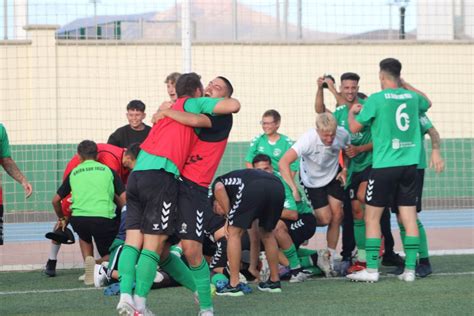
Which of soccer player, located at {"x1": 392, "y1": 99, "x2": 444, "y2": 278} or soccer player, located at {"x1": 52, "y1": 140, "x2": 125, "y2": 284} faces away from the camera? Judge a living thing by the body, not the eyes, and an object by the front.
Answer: soccer player, located at {"x1": 52, "y1": 140, "x2": 125, "y2": 284}

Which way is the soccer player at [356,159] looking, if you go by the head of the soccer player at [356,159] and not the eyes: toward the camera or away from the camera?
toward the camera

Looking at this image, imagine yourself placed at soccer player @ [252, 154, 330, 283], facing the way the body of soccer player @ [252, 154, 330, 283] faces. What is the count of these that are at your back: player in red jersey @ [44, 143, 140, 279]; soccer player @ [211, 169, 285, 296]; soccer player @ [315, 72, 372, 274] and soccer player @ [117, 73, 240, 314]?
1

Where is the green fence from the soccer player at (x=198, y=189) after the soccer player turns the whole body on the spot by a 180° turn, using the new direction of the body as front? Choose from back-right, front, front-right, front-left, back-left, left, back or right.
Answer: front-left

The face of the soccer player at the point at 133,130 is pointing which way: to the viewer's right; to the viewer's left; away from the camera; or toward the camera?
toward the camera

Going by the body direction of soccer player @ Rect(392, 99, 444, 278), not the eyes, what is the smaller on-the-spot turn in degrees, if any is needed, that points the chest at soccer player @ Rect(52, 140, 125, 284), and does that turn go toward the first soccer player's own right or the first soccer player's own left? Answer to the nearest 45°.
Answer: approximately 45° to the first soccer player's own right

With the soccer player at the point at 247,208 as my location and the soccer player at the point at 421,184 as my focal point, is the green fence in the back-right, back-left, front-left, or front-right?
front-left

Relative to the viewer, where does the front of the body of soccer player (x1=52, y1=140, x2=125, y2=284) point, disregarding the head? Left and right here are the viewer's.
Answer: facing away from the viewer

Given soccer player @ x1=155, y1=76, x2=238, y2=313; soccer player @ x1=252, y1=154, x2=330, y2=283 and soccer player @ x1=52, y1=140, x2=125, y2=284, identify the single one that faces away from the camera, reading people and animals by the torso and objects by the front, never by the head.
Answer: soccer player @ x1=52, y1=140, x2=125, y2=284

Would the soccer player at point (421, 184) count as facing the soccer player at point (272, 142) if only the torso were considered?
no

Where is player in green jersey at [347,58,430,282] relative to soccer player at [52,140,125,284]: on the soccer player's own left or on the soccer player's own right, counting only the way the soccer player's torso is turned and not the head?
on the soccer player's own right

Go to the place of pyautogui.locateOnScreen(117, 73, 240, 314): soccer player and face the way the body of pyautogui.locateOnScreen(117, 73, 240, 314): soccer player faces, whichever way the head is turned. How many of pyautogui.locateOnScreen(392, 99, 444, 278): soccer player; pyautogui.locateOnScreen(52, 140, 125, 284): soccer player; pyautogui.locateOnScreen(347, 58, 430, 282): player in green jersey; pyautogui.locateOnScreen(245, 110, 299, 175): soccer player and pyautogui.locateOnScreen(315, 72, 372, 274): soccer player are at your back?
0
